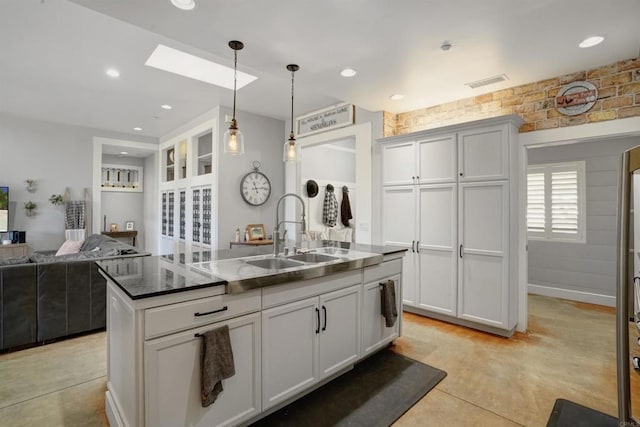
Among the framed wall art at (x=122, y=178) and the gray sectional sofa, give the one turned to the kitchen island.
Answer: the framed wall art

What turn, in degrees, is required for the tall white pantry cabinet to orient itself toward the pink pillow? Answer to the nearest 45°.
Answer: approximately 45° to its right

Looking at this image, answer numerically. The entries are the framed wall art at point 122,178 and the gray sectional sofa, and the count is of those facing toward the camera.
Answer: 1

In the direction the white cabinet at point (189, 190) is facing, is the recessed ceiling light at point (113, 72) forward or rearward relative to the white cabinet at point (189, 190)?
forward

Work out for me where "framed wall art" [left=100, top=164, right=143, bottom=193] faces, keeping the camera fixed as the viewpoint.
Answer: facing the viewer

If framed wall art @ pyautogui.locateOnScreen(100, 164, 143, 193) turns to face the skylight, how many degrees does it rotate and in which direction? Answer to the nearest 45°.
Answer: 0° — it already faces it

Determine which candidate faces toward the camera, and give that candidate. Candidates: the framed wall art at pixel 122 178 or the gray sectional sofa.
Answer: the framed wall art

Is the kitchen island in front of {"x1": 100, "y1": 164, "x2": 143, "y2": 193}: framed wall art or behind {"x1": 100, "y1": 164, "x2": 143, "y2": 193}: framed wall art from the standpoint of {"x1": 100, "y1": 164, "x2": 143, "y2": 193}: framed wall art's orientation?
in front

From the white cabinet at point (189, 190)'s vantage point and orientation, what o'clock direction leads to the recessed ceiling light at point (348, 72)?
The recessed ceiling light is roughly at 10 o'clock from the white cabinet.

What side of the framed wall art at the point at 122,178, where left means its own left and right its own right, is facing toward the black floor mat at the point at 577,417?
front

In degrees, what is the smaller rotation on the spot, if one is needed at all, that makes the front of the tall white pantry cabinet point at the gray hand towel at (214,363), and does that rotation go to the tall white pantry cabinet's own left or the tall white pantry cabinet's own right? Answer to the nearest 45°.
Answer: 0° — it already faces it

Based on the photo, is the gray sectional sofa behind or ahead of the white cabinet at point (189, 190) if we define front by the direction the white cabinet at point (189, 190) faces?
ahead

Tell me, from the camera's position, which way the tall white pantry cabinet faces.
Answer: facing the viewer and to the left of the viewer
